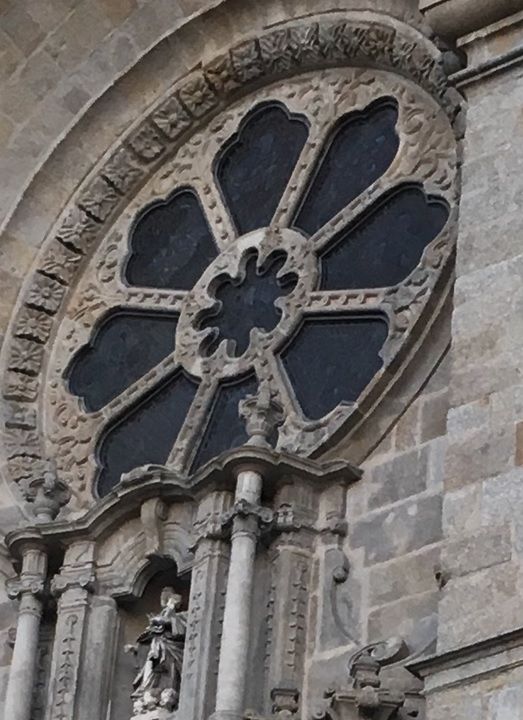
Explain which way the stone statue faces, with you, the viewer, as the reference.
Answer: facing the viewer and to the left of the viewer
